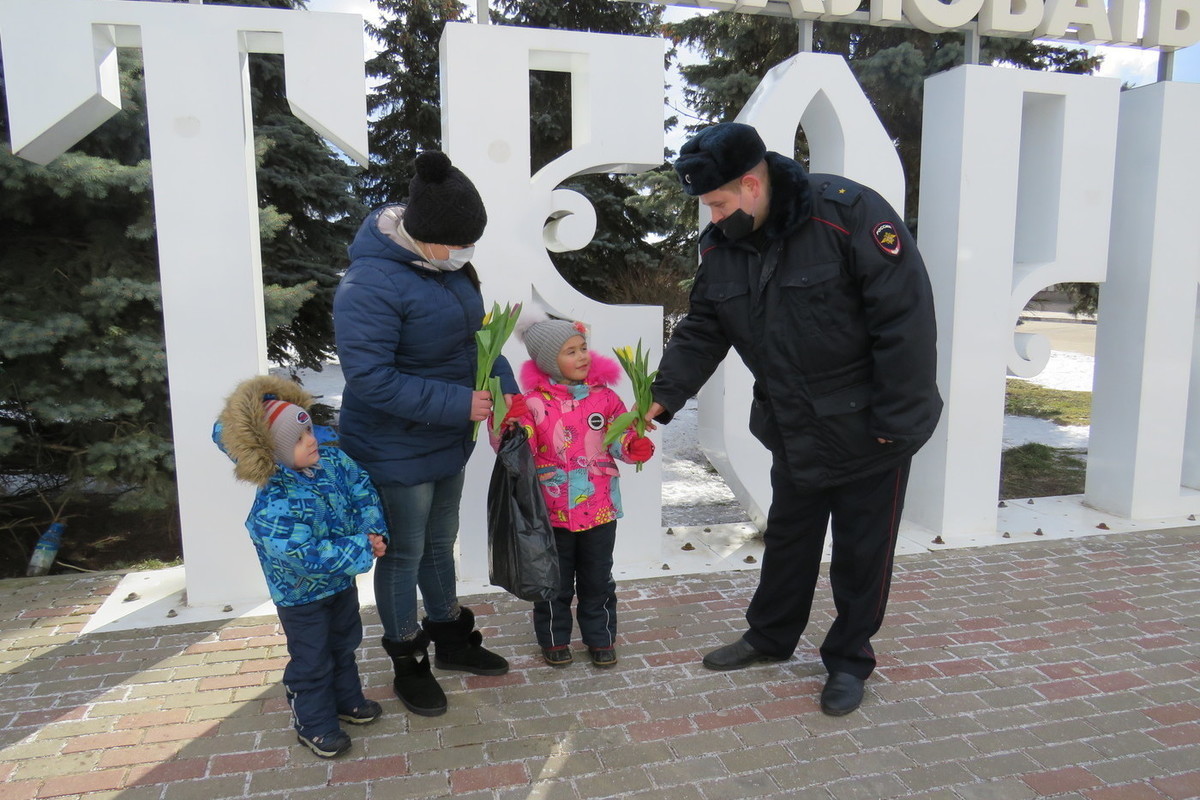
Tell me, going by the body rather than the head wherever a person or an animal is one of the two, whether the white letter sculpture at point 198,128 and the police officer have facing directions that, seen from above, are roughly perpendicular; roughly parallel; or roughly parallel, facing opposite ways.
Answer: roughly perpendicular

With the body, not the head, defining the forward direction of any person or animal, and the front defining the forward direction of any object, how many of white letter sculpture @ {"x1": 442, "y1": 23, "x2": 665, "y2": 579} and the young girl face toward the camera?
2

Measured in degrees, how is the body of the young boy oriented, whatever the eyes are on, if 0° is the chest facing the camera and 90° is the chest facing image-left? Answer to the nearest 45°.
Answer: approximately 315°

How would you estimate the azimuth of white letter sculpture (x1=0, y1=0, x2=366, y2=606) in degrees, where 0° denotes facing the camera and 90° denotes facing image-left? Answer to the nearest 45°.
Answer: approximately 0°

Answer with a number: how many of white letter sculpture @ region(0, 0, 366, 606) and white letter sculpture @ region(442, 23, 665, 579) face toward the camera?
2

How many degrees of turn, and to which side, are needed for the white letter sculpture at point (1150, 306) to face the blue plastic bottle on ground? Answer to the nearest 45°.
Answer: approximately 90° to its right

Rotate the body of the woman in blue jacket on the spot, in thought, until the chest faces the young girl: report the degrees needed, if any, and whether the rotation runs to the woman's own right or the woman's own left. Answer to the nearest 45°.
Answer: approximately 45° to the woman's own left

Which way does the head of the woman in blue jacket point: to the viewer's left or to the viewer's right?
to the viewer's right

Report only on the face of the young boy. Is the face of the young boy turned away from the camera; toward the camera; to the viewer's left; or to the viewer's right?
to the viewer's right

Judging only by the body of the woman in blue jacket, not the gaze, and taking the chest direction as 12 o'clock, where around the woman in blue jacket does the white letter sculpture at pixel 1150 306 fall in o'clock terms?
The white letter sculpture is roughly at 10 o'clock from the woman in blue jacket.

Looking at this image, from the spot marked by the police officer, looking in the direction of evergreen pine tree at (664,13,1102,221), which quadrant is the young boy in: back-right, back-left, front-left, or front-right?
back-left

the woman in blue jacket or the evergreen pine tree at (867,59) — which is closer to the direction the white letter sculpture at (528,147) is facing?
the woman in blue jacket

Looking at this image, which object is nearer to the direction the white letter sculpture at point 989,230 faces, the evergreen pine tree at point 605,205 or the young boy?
the young boy
